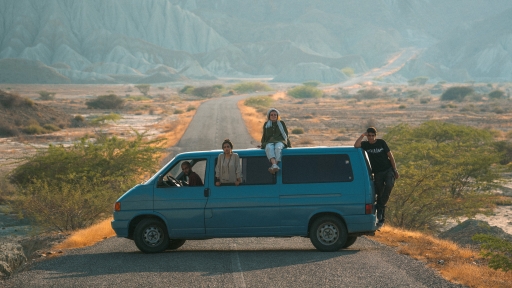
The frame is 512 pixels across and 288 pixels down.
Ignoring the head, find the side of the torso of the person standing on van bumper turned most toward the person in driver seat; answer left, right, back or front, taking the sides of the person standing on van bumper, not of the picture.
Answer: right

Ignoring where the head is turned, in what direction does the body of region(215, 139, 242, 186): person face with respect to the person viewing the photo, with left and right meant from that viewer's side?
facing the viewer

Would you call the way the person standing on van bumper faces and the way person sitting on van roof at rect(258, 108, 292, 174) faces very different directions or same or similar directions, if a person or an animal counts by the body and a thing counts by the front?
same or similar directions

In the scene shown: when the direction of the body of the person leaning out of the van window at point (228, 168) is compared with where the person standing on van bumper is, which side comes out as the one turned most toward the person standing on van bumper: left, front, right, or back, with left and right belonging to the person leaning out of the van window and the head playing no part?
left

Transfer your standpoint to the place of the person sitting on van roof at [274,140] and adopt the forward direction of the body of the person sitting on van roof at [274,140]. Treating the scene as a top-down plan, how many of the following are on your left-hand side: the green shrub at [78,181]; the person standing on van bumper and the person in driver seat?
1

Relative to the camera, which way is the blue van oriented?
to the viewer's left

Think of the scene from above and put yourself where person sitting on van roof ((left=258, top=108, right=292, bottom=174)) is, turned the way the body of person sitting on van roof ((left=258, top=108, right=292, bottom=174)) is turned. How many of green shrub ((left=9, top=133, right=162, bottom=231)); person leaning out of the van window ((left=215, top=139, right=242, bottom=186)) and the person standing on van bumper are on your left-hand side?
1

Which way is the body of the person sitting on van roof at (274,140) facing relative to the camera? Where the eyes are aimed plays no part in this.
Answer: toward the camera

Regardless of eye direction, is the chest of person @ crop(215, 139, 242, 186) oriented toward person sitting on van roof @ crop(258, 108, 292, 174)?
no

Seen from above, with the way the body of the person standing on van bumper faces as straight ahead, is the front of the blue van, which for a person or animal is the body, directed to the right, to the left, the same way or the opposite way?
to the right

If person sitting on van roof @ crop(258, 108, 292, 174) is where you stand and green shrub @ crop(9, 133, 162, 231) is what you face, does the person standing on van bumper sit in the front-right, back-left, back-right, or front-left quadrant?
back-right

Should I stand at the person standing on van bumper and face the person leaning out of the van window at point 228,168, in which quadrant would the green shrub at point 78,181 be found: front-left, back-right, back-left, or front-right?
front-right

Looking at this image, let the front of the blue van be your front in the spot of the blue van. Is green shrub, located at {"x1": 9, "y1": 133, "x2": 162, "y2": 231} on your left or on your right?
on your right
